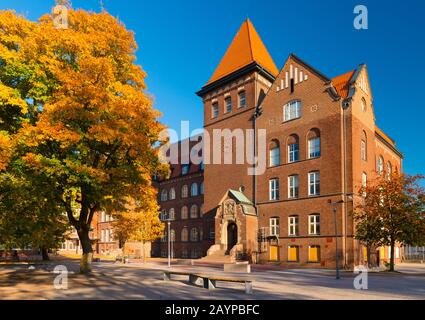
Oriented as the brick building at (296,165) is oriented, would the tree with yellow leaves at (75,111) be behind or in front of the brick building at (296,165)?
in front

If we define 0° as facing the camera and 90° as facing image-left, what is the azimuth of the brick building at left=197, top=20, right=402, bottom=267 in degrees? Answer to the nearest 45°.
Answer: approximately 45°

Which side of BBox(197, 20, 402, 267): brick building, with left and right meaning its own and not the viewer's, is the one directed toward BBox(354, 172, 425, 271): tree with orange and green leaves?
left
